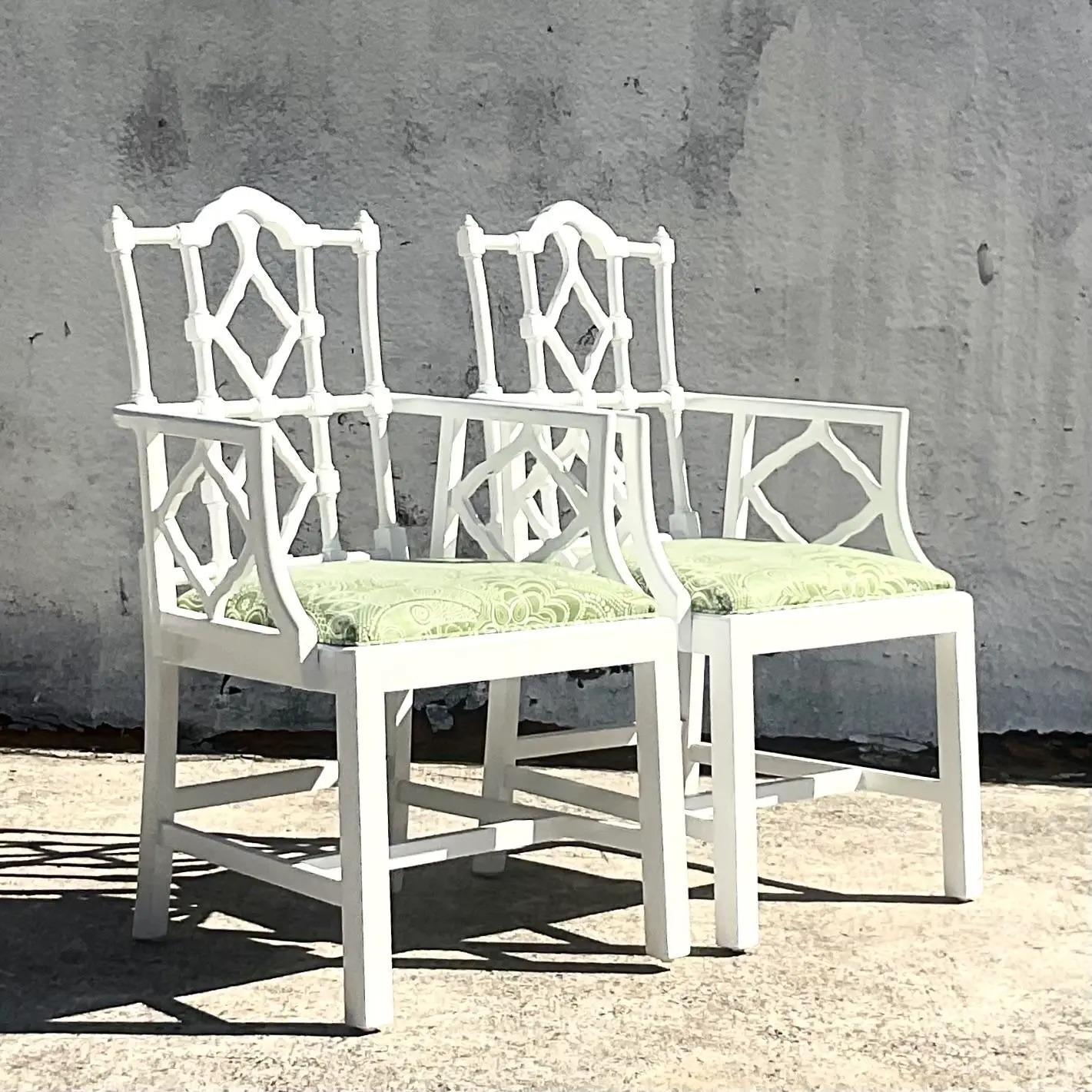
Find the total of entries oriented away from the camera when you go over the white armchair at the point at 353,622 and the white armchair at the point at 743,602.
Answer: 0

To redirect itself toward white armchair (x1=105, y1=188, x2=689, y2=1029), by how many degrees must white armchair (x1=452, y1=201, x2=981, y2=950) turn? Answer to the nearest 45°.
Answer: approximately 90° to its right

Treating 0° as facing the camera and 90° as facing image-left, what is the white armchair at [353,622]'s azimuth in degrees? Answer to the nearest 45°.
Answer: approximately 315°

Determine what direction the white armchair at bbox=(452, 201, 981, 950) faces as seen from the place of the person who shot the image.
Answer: facing the viewer and to the right of the viewer
